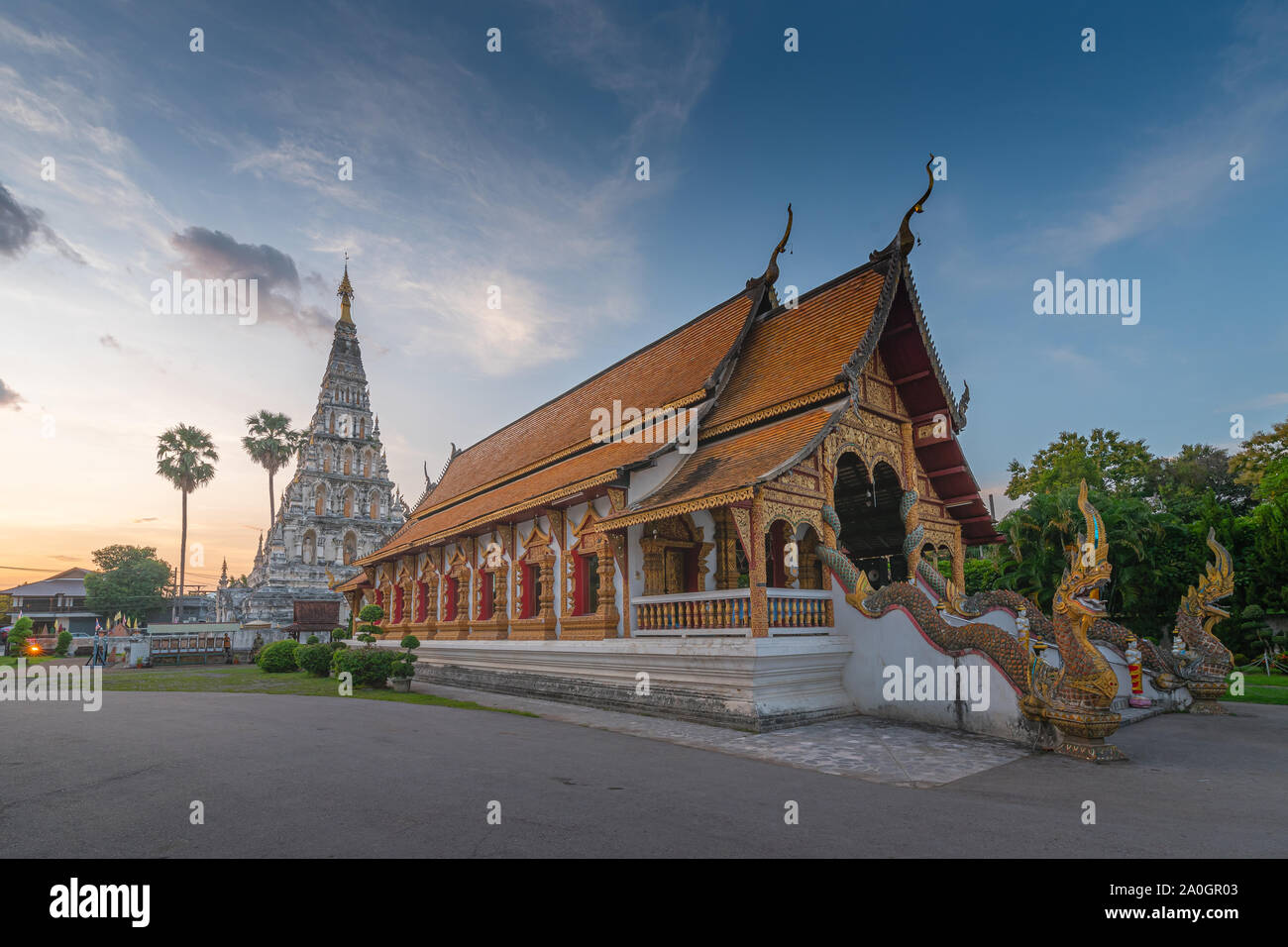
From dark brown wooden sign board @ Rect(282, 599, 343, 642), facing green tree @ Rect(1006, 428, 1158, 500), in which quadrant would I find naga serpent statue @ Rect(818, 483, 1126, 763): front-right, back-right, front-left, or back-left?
front-right

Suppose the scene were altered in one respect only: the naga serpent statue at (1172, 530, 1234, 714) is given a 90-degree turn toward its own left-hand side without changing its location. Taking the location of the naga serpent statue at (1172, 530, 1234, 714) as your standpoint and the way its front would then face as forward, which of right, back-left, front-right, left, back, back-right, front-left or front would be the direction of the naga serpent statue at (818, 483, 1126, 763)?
back

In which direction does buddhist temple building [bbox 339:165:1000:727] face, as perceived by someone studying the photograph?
facing the viewer and to the right of the viewer

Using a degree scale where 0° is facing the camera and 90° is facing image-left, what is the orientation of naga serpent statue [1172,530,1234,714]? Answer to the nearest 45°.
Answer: approximately 270°

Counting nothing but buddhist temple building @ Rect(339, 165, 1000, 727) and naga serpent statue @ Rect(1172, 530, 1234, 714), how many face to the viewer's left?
0

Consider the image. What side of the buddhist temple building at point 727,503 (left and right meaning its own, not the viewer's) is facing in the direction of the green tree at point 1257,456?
left

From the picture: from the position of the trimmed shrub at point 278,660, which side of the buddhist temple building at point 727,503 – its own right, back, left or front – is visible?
back
